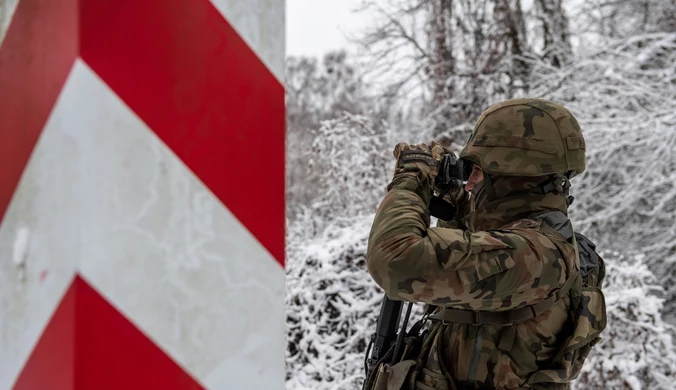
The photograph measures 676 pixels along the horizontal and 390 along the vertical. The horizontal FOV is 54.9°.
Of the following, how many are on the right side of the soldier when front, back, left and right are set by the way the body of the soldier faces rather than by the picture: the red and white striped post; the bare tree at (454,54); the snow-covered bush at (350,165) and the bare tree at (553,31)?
3

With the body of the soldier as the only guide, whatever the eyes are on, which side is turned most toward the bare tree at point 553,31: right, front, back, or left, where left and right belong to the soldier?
right

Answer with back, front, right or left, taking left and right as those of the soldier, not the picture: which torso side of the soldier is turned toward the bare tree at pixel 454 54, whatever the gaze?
right

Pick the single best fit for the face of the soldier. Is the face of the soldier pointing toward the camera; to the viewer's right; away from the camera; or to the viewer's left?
to the viewer's left

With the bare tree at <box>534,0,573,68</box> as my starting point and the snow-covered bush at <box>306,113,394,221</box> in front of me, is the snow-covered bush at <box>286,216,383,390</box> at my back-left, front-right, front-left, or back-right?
front-left

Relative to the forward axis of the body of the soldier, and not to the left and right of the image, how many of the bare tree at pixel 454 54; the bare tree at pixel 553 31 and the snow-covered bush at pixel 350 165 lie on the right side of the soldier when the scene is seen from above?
3

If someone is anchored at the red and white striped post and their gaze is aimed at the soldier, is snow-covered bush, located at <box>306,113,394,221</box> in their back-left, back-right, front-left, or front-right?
front-left

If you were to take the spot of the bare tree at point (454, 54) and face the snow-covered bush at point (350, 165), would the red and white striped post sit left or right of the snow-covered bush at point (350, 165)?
left

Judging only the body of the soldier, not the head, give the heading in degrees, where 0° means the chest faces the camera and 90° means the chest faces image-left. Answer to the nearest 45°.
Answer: approximately 90°
